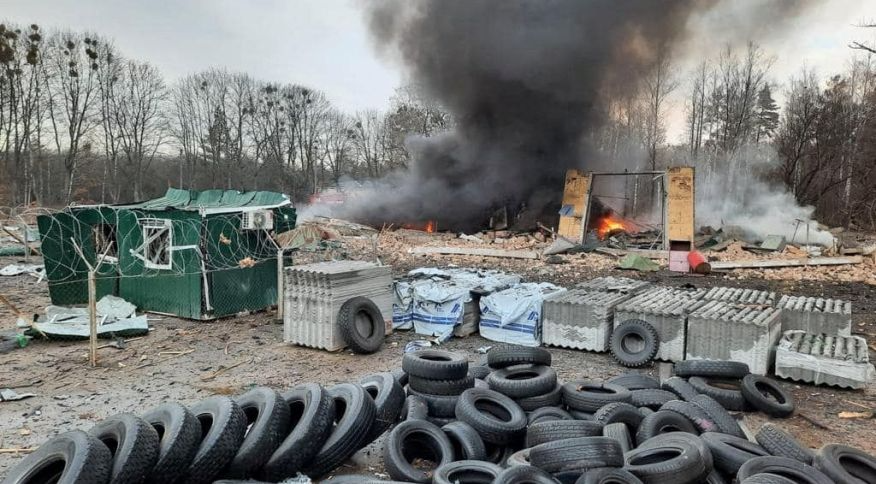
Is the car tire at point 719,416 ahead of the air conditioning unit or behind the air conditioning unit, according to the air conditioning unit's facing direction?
ahead

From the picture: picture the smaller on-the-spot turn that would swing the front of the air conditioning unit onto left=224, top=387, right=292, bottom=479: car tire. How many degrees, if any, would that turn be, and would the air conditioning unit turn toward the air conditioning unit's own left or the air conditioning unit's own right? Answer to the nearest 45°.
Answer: approximately 45° to the air conditioning unit's own right

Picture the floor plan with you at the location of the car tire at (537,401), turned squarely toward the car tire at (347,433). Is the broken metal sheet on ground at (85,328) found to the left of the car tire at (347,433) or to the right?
right

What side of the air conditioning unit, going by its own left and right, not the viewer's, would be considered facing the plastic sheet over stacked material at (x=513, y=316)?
front

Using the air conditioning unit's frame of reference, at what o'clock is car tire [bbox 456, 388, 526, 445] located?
The car tire is roughly at 1 o'clock from the air conditioning unit.

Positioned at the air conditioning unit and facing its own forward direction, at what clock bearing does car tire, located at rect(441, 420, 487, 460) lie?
The car tire is roughly at 1 o'clock from the air conditioning unit.

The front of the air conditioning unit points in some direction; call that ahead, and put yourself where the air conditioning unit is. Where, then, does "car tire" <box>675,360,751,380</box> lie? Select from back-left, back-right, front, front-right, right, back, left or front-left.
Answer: front

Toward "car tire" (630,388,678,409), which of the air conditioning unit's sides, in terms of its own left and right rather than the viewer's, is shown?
front

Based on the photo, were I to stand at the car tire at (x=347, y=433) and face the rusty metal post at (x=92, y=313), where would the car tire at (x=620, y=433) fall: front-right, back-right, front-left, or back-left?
back-right

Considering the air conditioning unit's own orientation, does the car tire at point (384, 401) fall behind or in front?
in front

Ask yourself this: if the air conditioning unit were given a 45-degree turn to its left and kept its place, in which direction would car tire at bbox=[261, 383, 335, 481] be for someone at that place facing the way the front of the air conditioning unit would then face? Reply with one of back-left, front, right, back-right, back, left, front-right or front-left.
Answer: right

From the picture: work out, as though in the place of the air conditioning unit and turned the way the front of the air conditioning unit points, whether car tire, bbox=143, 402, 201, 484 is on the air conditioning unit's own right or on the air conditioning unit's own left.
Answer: on the air conditioning unit's own right

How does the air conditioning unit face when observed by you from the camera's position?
facing the viewer and to the right of the viewer

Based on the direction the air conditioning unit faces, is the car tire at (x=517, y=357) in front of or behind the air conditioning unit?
in front

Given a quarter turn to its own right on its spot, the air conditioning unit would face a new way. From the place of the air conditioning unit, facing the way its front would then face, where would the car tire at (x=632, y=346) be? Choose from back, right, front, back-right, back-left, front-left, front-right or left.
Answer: left

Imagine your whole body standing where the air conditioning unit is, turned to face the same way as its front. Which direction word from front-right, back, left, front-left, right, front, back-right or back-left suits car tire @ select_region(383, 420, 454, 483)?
front-right
